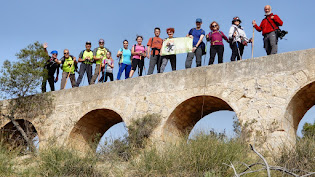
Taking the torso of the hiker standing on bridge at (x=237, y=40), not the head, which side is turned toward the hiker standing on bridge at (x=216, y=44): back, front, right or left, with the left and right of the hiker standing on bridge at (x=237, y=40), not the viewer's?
right

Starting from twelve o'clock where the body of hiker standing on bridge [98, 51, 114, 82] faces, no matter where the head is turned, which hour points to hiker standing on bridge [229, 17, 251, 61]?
hiker standing on bridge [229, 17, 251, 61] is roughly at 10 o'clock from hiker standing on bridge [98, 51, 114, 82].

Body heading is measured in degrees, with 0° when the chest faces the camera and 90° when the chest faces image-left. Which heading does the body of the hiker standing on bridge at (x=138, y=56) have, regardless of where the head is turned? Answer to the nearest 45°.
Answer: approximately 0°

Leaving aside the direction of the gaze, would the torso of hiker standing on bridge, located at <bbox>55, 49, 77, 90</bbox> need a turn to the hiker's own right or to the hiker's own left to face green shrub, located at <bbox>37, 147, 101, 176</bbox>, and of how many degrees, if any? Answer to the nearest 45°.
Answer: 0° — they already face it

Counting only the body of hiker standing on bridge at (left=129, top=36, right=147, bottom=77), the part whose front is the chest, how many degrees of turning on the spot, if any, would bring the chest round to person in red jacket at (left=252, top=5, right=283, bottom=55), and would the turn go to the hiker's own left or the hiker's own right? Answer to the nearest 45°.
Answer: approximately 45° to the hiker's own left

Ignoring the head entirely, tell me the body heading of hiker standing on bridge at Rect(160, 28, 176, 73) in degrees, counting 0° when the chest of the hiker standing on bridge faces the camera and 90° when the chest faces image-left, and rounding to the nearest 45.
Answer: approximately 0°

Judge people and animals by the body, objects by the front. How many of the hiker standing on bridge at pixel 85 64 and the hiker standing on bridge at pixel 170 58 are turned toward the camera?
2

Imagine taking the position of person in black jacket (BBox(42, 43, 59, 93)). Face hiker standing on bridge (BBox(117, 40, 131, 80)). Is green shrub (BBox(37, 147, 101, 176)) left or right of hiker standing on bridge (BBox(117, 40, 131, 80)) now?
right
